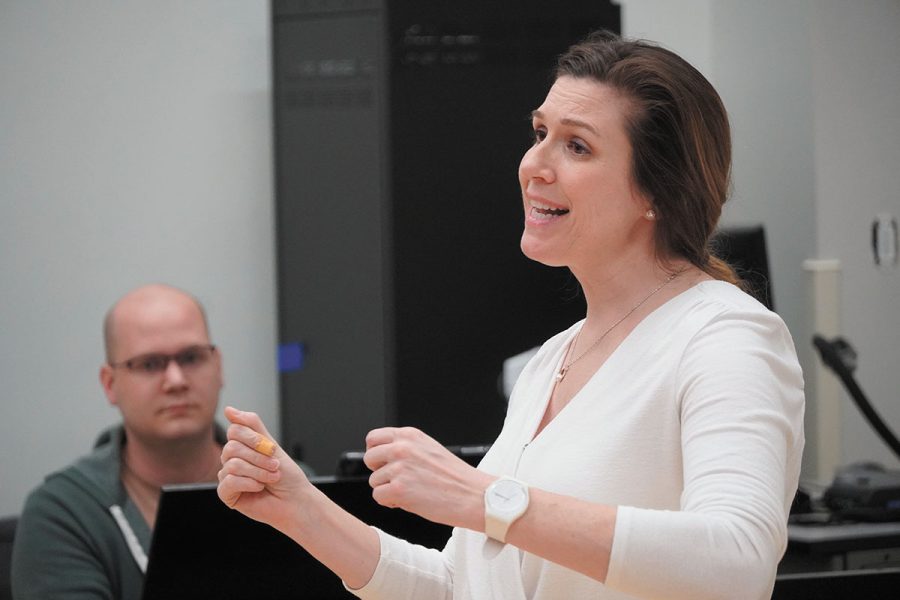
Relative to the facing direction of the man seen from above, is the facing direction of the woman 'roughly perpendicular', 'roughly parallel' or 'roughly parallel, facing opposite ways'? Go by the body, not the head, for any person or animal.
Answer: roughly perpendicular

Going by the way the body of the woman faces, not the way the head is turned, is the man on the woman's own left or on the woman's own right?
on the woman's own right

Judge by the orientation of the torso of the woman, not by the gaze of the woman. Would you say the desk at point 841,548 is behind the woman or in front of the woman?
behind

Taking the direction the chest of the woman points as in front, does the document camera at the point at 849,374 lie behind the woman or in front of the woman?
behind

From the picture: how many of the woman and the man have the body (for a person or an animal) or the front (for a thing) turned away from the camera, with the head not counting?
0

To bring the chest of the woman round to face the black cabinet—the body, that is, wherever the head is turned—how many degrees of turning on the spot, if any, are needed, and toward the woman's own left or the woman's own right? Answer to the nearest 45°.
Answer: approximately 135° to the woman's own right

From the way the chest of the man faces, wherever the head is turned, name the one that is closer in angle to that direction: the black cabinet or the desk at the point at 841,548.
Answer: the desk

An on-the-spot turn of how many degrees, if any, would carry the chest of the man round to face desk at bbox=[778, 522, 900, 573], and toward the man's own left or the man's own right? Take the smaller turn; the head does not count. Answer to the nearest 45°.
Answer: approximately 45° to the man's own left

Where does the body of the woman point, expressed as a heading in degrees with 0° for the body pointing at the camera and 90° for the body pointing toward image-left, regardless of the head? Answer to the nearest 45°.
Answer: approximately 45°
